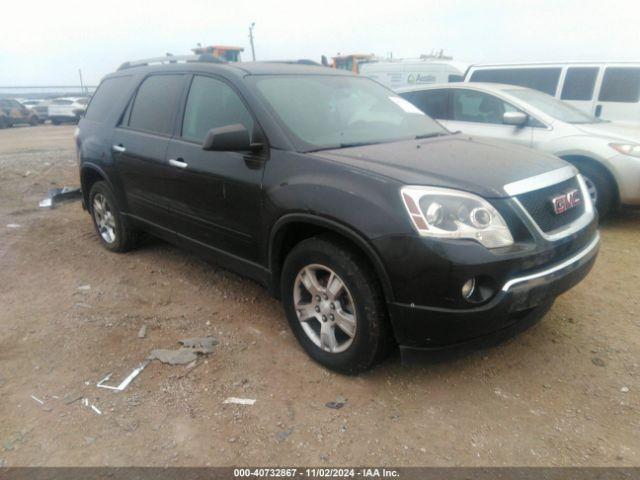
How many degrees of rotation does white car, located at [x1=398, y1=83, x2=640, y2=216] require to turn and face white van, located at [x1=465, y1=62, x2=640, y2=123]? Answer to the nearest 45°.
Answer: approximately 135° to its left

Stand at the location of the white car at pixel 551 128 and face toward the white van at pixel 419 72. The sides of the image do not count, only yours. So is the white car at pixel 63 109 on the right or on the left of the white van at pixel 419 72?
left

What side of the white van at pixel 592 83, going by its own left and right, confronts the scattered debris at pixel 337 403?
right

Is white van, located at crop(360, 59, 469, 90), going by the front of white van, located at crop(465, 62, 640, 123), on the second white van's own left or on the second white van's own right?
on the second white van's own left

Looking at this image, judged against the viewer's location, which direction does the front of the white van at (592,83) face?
facing to the right of the viewer

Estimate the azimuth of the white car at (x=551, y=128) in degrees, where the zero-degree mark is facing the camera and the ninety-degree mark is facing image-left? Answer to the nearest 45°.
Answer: approximately 315°

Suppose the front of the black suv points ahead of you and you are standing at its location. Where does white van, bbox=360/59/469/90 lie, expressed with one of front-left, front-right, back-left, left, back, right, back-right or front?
back-left

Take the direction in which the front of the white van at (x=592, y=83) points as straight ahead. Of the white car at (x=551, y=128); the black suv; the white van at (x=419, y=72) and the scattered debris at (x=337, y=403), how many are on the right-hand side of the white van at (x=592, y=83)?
3

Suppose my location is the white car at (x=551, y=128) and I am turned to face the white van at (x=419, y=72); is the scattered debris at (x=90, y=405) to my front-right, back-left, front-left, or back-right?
back-left
